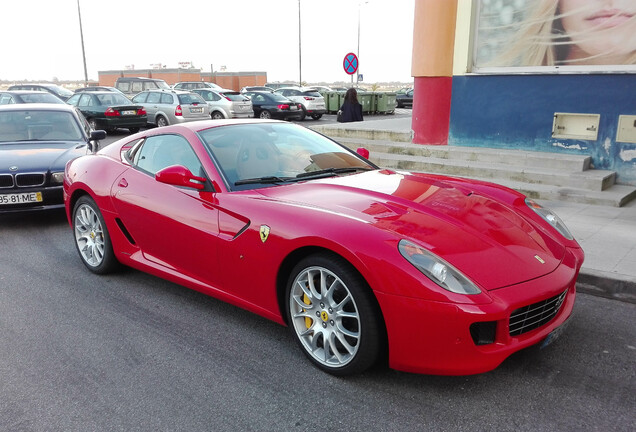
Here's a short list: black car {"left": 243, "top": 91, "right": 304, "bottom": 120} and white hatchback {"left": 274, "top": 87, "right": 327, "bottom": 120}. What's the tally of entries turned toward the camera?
0

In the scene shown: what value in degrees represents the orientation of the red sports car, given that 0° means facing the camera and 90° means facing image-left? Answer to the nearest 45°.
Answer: approximately 315°

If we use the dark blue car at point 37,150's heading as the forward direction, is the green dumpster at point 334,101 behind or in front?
behind

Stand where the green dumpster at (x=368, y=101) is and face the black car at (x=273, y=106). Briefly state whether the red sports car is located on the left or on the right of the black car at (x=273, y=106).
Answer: left

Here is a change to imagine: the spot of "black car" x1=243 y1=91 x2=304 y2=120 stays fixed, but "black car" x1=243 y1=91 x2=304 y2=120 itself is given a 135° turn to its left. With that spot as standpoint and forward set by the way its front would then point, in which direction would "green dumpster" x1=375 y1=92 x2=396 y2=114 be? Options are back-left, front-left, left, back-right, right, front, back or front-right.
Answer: back-left

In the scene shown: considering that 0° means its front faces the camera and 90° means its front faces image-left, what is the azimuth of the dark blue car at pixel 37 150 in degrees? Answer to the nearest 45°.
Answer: approximately 0°

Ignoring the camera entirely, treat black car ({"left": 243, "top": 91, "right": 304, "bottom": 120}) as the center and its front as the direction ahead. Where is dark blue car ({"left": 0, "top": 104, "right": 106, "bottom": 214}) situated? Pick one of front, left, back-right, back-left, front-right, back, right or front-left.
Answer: back-left

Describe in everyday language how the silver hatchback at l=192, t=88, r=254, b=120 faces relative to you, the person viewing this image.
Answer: facing away from the viewer and to the left of the viewer

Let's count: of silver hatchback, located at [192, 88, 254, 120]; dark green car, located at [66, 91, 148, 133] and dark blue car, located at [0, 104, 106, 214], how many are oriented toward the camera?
1

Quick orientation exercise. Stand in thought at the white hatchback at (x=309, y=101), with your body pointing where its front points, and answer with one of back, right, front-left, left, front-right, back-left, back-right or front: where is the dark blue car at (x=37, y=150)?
back-left

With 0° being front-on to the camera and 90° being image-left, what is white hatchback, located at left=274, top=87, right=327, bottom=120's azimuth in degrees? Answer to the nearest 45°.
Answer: approximately 135°

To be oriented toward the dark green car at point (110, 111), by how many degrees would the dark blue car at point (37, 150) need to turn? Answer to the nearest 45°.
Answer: approximately 180°

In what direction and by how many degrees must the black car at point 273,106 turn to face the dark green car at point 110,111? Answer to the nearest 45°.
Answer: approximately 90° to its left
